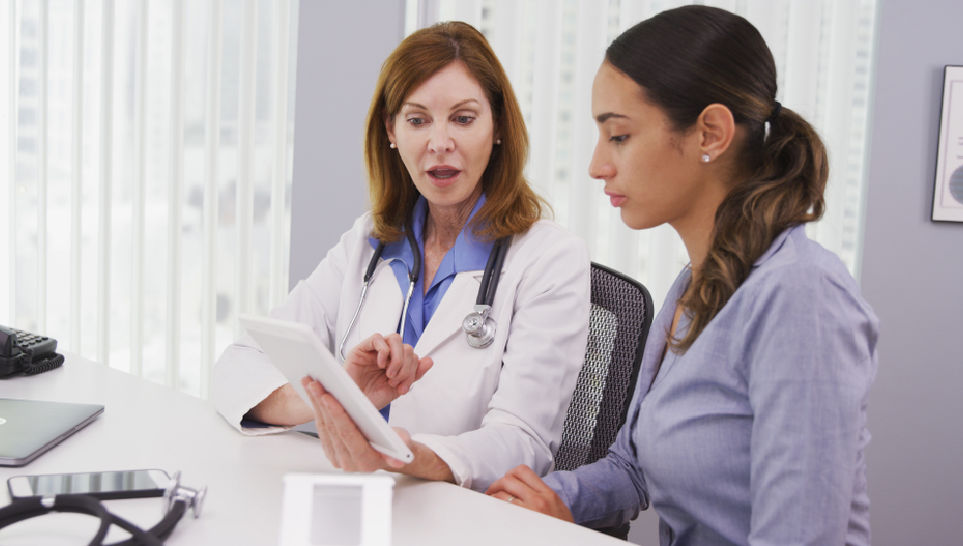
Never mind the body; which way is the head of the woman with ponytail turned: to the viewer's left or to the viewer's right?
to the viewer's left

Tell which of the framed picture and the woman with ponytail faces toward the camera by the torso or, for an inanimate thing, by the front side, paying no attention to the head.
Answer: the framed picture

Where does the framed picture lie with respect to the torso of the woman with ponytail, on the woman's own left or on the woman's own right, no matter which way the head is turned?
on the woman's own right

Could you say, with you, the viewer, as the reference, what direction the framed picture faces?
facing the viewer

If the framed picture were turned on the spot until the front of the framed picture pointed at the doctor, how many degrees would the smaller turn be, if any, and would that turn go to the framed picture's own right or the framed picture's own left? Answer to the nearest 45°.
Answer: approximately 45° to the framed picture's own right

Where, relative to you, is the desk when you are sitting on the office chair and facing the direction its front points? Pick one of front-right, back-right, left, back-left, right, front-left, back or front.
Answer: front

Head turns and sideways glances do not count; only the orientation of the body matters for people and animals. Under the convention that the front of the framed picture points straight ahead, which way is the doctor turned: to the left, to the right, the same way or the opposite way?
the same way

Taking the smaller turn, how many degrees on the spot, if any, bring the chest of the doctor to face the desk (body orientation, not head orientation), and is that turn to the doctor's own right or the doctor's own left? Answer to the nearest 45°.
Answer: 0° — they already face it

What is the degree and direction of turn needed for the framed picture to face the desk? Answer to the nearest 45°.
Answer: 0° — it already faces it

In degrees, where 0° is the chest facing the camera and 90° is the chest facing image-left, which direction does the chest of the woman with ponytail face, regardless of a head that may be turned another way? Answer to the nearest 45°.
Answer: approximately 90°

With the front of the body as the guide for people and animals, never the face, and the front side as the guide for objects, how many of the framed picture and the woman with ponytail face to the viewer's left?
1

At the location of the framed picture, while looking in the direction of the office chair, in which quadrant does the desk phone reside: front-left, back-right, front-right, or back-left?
front-right

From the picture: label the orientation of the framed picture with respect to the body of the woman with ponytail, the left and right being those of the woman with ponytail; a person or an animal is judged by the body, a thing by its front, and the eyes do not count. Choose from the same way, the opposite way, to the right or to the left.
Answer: to the left

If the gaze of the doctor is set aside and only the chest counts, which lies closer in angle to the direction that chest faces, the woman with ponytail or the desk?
the desk

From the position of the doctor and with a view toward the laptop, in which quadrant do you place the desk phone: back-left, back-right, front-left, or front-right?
front-right
